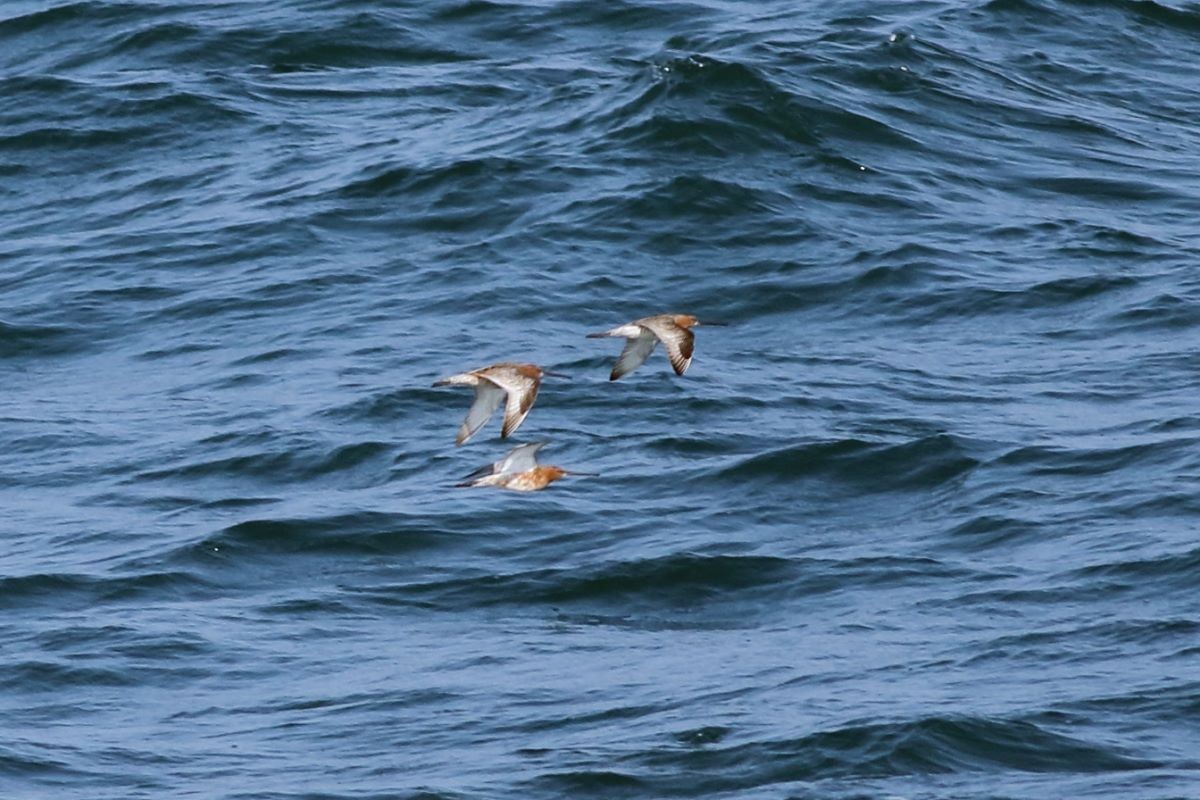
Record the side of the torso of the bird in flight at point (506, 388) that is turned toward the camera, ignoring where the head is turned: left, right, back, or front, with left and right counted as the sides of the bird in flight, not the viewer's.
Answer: right

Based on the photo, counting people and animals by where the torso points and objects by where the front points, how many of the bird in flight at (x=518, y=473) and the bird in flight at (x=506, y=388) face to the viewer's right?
2

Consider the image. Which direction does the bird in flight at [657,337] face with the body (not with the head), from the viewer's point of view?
to the viewer's right

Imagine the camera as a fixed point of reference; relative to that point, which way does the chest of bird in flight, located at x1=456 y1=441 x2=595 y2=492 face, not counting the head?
to the viewer's right

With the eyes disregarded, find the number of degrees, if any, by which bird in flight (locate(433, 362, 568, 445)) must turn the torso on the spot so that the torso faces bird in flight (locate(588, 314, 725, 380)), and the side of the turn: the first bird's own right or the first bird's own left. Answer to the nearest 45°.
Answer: approximately 45° to the first bird's own left

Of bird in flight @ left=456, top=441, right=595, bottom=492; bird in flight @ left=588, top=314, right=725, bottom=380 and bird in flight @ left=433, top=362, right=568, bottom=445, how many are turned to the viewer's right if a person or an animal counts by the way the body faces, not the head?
3
